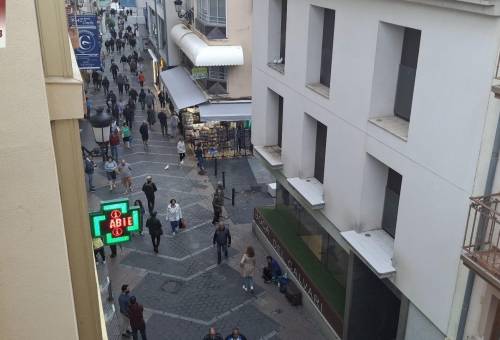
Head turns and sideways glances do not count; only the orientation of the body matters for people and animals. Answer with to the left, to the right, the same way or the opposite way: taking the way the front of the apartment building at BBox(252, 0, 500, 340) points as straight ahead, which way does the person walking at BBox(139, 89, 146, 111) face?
to the right

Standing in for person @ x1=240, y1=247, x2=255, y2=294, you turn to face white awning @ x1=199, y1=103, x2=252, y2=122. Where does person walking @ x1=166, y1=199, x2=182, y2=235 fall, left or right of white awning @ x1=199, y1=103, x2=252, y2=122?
left

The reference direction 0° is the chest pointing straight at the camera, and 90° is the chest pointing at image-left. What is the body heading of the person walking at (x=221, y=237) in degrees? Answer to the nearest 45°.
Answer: approximately 0°

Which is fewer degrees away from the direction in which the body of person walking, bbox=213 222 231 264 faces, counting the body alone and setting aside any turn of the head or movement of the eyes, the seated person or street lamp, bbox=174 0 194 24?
the seated person

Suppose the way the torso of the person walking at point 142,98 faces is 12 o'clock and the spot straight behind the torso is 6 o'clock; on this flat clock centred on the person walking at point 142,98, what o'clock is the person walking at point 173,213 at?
the person walking at point 173,213 is roughly at 6 o'clock from the person walking at point 142,98.

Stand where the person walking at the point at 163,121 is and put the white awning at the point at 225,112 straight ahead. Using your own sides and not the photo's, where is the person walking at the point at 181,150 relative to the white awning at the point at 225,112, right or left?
right

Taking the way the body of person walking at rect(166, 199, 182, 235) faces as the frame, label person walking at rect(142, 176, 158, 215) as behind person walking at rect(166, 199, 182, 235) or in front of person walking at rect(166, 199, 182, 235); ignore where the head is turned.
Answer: behind

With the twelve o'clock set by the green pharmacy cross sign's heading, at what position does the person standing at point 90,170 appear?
The person standing is roughly at 6 o'clock from the green pharmacy cross sign.

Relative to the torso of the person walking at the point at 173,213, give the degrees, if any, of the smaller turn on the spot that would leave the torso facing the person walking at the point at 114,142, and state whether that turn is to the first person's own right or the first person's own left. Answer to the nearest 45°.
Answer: approximately 180°
